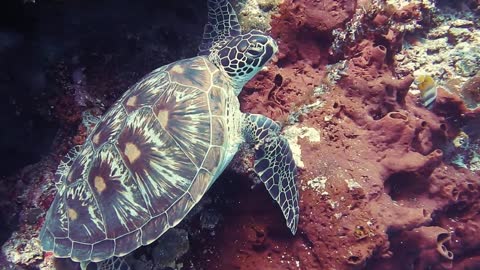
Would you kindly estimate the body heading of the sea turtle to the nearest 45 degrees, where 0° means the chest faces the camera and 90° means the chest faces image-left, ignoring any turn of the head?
approximately 225°
